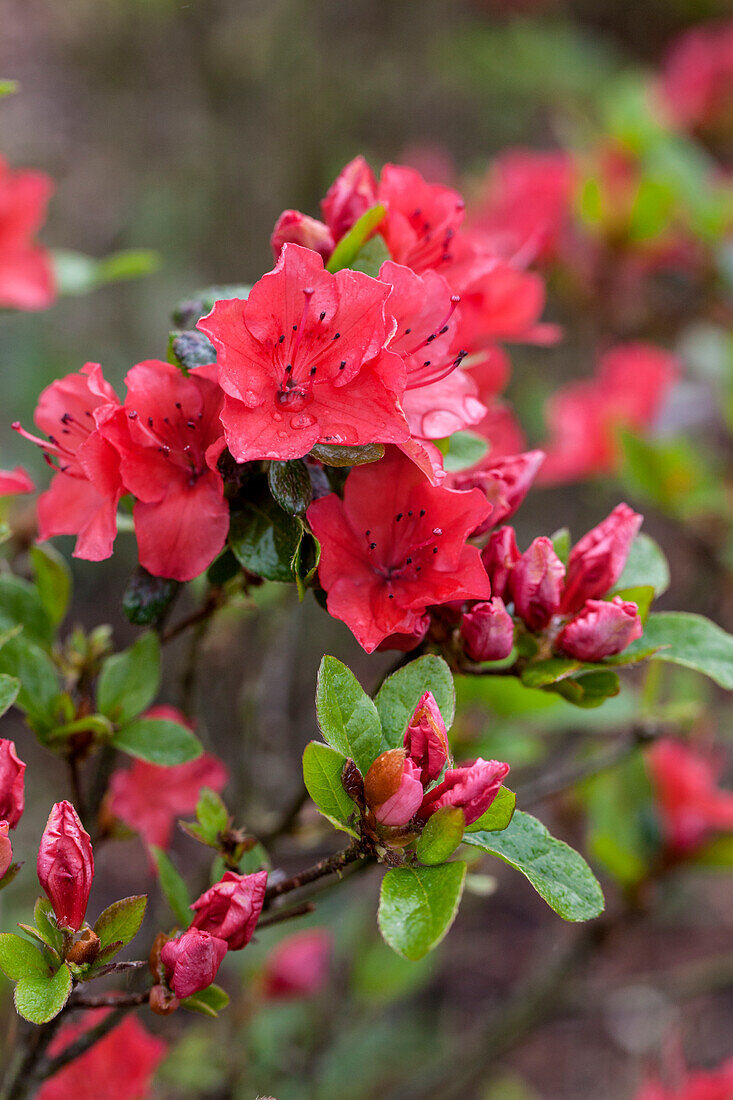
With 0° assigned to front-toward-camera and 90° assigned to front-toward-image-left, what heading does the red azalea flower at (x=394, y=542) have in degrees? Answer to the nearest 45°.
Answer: approximately 0°

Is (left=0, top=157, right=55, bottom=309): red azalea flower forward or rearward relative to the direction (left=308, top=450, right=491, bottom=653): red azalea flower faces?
rearward

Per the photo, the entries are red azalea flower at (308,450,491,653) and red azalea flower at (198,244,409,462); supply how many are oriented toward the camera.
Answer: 2

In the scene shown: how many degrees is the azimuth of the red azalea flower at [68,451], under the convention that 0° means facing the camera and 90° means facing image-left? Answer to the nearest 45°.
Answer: approximately 45°
